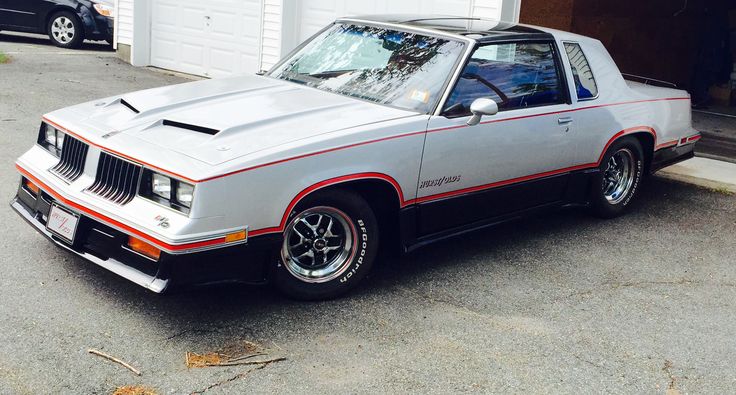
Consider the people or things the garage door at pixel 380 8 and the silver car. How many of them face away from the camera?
0

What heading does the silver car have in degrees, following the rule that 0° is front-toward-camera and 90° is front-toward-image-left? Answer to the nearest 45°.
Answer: approximately 45°

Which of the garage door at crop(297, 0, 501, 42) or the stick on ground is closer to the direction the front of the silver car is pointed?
the stick on ground

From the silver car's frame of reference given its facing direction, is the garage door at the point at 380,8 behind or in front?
behind

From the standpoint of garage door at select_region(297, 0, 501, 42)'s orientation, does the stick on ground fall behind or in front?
in front

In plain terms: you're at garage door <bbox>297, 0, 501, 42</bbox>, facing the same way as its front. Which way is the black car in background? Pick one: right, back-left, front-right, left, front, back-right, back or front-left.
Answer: back-right

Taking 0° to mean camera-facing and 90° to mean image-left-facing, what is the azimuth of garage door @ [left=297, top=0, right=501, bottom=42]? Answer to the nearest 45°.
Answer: approximately 0°

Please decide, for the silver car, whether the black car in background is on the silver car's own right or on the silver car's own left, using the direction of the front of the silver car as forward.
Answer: on the silver car's own right

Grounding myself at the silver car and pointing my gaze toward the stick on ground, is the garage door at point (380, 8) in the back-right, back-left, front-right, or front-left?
back-right

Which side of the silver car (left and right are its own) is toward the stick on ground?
front

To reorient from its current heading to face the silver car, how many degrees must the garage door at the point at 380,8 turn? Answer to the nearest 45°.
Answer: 0° — it already faces it
